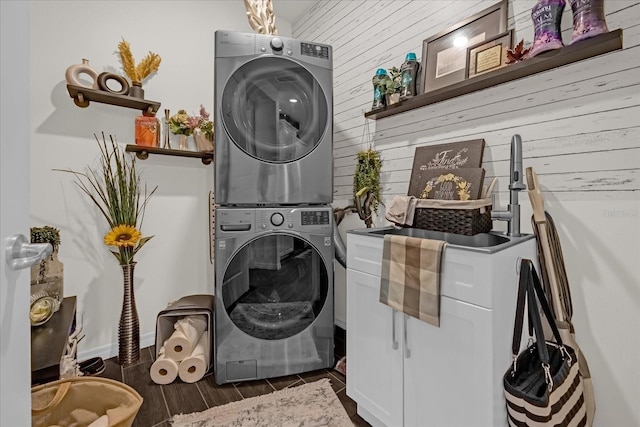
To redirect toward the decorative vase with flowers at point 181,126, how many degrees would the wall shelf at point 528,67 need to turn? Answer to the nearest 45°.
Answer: approximately 45° to its right

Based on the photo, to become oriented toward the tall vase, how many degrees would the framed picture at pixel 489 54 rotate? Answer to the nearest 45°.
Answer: approximately 45° to its right

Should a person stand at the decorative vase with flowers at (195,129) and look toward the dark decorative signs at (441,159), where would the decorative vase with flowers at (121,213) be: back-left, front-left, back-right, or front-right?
back-right

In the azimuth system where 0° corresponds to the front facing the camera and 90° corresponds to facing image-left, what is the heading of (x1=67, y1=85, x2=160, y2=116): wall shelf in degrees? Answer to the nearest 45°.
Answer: approximately 315°

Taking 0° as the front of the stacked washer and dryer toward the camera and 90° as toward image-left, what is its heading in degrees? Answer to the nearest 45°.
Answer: approximately 0°

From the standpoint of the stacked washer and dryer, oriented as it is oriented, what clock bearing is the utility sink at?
The utility sink is roughly at 10 o'clock from the stacked washer and dryer.

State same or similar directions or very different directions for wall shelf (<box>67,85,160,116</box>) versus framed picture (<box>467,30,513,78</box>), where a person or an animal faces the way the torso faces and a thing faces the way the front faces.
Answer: very different directions

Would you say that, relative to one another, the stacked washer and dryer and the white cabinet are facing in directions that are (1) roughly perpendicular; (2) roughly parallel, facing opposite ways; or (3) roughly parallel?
roughly perpendicular

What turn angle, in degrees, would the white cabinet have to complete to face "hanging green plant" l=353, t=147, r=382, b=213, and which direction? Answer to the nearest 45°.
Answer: approximately 90° to its right
